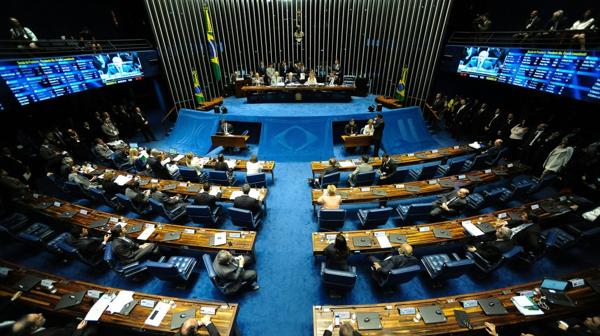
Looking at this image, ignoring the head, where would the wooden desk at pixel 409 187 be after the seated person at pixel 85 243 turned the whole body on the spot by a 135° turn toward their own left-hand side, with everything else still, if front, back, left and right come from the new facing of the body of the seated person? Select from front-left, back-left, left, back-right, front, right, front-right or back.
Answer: back-left

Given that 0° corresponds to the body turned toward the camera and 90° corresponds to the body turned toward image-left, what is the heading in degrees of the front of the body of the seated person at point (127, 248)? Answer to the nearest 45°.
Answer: approximately 270°

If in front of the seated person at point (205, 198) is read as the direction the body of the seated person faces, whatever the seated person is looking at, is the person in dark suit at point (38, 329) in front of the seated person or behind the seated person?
behind

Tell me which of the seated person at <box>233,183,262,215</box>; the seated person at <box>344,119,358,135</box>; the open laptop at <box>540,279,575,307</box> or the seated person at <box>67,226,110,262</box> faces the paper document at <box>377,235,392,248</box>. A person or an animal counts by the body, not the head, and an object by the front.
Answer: the seated person at <box>344,119,358,135</box>

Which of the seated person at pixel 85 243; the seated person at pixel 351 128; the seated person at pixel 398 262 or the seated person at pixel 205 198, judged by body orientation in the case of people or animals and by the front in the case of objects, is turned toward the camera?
the seated person at pixel 351 128

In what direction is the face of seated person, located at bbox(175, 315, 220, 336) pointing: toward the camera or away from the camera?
away from the camera

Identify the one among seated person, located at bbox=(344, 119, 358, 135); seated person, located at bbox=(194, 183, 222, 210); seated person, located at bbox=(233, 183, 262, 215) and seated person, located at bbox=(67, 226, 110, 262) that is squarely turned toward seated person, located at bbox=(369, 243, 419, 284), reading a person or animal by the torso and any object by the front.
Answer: seated person, located at bbox=(344, 119, 358, 135)

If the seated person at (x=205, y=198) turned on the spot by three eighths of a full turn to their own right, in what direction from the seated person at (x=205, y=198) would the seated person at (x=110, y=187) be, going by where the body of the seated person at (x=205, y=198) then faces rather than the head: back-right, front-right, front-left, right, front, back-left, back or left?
back-right

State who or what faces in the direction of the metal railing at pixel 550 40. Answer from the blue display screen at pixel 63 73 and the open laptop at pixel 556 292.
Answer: the blue display screen

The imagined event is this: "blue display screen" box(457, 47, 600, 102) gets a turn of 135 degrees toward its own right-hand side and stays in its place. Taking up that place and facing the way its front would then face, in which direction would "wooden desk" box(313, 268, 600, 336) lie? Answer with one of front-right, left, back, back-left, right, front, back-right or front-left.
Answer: back

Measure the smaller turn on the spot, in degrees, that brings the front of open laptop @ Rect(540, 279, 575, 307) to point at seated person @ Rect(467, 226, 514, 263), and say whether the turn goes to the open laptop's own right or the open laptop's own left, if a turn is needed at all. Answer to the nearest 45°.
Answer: approximately 135° to the open laptop's own right

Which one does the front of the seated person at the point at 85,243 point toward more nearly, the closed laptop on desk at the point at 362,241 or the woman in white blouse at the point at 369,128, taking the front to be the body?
the woman in white blouse

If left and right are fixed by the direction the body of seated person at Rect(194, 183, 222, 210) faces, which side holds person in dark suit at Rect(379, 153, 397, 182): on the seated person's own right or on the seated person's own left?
on the seated person's own right

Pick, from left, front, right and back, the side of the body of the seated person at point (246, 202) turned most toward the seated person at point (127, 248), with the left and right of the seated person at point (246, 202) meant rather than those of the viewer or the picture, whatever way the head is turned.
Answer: left

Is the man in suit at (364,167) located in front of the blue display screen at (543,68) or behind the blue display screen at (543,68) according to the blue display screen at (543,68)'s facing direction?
in front

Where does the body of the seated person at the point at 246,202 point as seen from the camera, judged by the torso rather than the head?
away from the camera

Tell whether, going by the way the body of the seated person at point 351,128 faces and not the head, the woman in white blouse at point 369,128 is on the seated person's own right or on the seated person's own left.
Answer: on the seated person's own left
